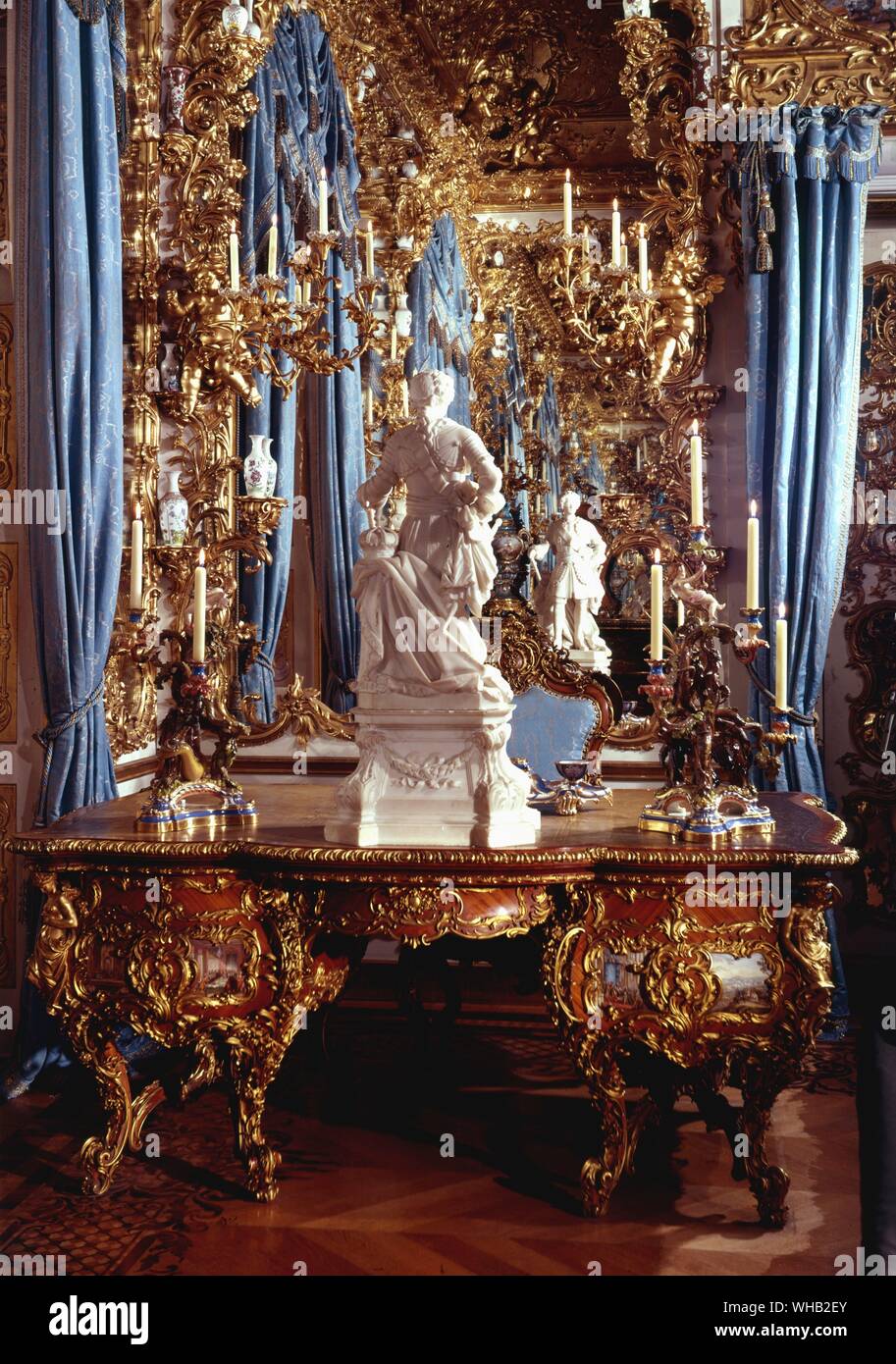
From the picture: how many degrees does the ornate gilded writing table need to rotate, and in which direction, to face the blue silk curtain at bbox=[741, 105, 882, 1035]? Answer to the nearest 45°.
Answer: approximately 135° to its left

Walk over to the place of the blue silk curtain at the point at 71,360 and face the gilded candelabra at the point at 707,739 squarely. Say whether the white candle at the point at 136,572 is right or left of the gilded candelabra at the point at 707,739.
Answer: right

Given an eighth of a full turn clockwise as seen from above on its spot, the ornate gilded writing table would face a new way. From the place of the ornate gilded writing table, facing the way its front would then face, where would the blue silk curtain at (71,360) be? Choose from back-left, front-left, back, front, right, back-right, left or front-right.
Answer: right

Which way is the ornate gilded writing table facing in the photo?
toward the camera

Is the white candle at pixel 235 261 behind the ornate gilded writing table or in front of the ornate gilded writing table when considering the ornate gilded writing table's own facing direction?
behind
